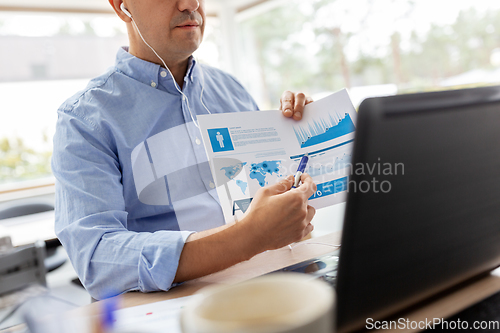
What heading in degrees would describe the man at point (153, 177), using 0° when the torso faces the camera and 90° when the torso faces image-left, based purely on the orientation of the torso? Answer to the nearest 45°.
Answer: approximately 315°
